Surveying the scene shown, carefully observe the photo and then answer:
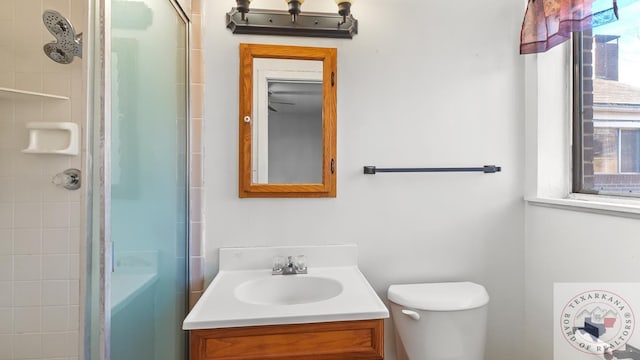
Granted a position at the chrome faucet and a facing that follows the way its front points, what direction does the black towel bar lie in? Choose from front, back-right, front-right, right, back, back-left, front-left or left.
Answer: left

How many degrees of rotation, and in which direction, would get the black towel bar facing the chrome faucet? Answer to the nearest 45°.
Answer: approximately 45° to its right

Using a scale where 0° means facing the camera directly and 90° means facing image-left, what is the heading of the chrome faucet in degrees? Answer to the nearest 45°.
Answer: approximately 0°

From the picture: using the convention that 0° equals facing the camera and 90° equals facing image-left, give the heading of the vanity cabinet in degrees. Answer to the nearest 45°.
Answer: approximately 0°

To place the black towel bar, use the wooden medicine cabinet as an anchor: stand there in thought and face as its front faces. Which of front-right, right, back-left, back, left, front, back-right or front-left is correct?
left
